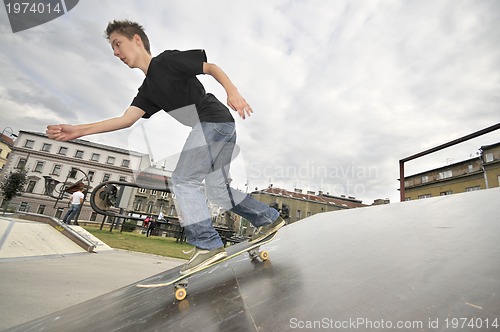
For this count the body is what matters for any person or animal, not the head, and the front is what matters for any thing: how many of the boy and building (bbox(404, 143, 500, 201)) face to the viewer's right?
0

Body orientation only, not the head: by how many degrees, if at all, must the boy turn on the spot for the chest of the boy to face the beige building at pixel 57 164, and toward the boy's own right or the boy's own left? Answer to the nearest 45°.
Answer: approximately 90° to the boy's own right

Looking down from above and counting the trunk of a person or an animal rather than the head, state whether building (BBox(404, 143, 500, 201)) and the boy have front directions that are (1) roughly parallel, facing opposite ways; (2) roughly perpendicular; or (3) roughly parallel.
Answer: roughly parallel

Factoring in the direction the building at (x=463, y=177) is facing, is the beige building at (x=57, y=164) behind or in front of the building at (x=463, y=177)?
in front

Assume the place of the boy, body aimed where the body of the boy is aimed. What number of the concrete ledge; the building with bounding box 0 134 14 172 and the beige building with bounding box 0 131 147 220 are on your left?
0

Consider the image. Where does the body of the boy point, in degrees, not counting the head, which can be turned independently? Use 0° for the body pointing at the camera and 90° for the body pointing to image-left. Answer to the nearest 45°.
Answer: approximately 90°

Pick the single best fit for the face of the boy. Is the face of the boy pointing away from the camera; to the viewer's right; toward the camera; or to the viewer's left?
to the viewer's left

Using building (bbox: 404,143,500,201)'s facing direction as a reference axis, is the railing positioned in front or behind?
in front

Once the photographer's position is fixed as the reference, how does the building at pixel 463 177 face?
facing the viewer and to the left of the viewer
